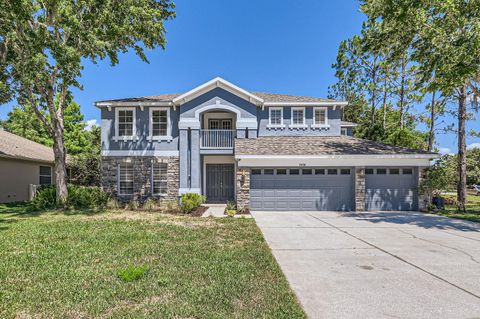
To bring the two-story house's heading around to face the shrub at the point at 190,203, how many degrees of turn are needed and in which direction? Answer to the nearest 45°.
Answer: approximately 45° to its right

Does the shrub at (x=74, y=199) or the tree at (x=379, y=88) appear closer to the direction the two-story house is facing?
the shrub

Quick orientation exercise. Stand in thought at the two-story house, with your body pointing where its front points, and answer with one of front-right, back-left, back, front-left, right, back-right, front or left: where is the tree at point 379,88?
back-left

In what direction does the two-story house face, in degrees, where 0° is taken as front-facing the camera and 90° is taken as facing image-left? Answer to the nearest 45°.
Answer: approximately 0°

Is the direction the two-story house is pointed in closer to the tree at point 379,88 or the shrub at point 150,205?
the shrub

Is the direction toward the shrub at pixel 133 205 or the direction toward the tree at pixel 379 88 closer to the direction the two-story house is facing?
the shrub

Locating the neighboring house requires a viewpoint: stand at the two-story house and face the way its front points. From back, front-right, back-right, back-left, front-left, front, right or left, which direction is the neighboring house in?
right
